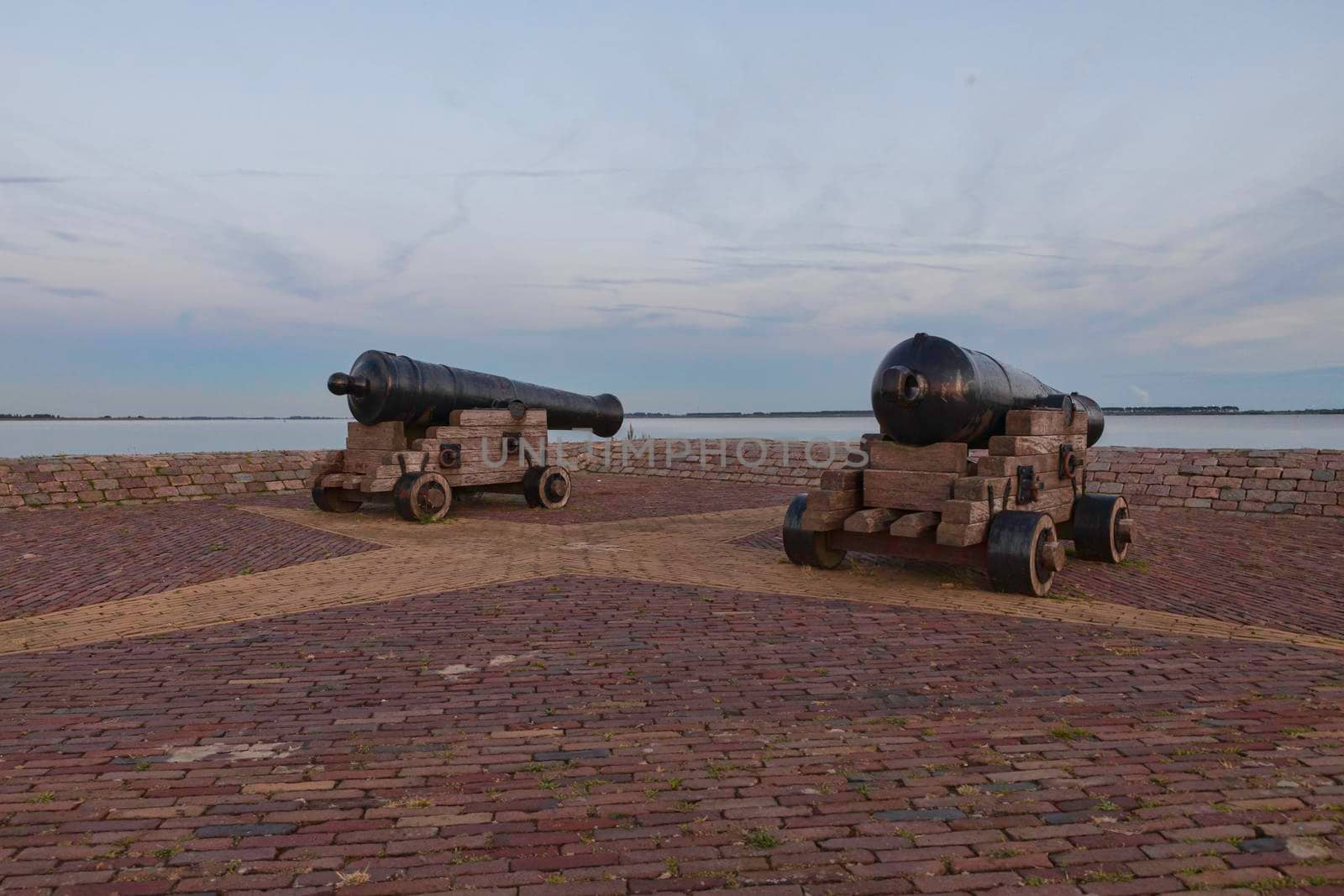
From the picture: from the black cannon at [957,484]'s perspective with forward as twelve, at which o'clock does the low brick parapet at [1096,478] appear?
The low brick parapet is roughly at 11 o'clock from the black cannon.

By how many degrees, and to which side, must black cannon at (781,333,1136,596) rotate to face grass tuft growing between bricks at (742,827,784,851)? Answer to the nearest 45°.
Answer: approximately 135° to its right

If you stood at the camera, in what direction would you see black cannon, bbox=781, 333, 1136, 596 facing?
facing away from the viewer and to the right of the viewer

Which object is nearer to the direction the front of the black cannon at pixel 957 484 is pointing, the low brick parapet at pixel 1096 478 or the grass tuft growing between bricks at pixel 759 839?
the low brick parapet

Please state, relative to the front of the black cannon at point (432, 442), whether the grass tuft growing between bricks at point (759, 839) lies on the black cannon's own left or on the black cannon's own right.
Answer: on the black cannon's own right

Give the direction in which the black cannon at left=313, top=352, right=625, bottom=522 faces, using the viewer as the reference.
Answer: facing away from the viewer and to the right of the viewer

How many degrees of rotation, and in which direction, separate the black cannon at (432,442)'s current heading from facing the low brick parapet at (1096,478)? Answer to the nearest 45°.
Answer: approximately 45° to its right
